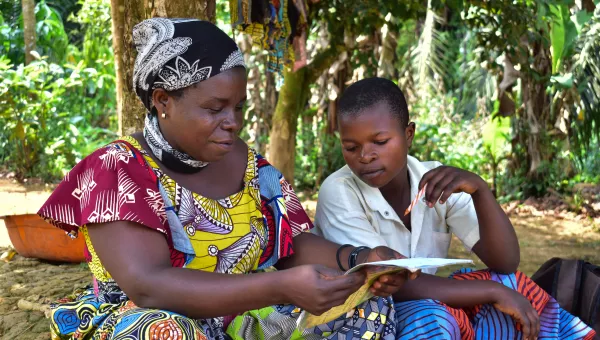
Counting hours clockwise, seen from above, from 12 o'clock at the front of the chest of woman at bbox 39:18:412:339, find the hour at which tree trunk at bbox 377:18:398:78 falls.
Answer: The tree trunk is roughly at 8 o'clock from the woman.

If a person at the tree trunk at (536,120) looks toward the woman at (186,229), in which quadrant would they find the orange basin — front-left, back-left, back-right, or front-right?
front-right

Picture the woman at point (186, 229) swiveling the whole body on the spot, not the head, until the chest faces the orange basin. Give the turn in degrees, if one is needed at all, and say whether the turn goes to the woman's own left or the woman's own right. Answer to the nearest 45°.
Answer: approximately 180°

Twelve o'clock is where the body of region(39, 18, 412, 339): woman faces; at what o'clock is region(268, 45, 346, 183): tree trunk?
The tree trunk is roughly at 8 o'clock from the woman.

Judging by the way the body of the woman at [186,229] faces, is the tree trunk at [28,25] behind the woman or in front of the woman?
behind

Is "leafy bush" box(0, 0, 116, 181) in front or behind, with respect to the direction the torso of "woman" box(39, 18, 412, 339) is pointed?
behind

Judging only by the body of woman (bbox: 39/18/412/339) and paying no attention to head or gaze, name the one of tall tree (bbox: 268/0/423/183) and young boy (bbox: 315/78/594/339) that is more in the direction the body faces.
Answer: the young boy

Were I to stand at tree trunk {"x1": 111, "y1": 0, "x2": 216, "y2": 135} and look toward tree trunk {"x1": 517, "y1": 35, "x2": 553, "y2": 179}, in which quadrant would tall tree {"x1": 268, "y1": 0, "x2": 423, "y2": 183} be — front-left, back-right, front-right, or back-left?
front-left

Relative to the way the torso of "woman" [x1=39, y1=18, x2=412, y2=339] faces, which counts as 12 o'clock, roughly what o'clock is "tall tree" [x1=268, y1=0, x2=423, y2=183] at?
The tall tree is roughly at 8 o'clock from the woman.

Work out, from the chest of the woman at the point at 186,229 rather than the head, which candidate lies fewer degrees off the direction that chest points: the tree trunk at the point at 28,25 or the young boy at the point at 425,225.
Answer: the young boy

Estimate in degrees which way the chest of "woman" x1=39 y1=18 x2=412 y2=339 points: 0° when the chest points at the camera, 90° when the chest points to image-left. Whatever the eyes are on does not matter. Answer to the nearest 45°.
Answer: approximately 315°

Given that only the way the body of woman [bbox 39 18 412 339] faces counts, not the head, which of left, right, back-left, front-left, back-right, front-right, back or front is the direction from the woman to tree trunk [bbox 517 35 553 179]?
left

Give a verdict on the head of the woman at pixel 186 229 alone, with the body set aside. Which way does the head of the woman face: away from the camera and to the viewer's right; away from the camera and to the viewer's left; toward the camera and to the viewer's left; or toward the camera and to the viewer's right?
toward the camera and to the viewer's right
